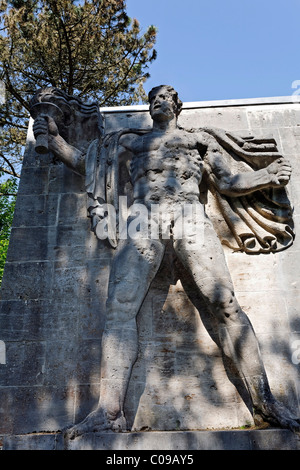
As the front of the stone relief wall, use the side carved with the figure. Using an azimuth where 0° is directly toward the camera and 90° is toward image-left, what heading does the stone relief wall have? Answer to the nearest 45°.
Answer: approximately 0°

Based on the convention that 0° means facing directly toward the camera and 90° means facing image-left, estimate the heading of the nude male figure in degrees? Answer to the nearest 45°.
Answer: approximately 0°
